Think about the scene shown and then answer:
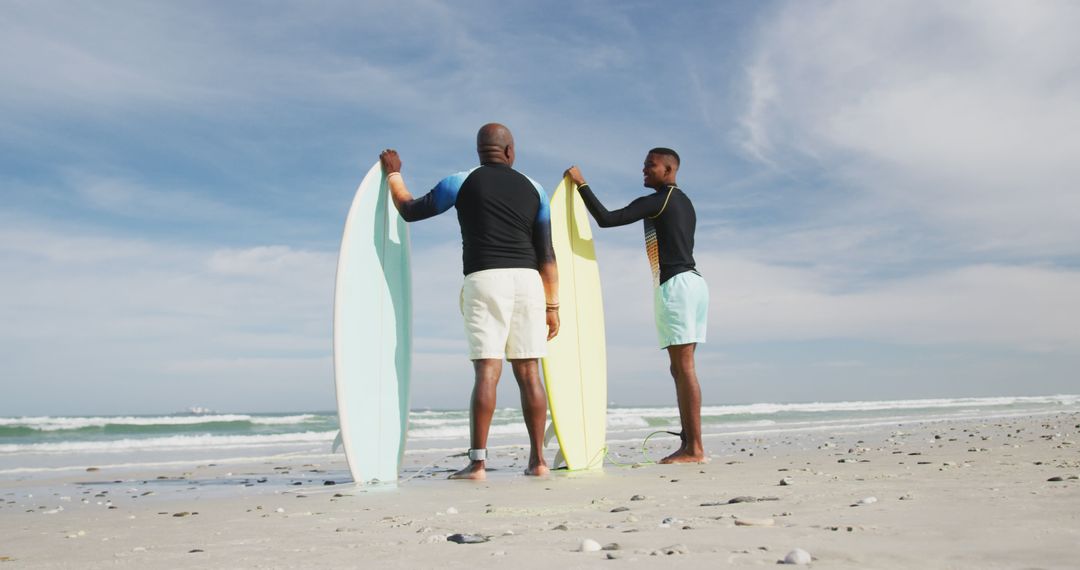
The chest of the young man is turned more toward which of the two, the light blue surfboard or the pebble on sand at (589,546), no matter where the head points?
the light blue surfboard

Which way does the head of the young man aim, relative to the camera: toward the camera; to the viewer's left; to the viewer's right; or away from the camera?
to the viewer's left

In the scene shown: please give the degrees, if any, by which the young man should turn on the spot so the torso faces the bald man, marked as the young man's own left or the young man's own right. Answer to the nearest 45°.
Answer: approximately 45° to the young man's own left

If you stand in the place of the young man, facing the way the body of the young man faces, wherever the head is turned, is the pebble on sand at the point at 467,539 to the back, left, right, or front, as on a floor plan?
left

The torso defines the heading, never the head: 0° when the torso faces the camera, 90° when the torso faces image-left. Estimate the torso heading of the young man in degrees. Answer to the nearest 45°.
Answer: approximately 90°

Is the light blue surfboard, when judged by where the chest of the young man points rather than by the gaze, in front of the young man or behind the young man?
in front

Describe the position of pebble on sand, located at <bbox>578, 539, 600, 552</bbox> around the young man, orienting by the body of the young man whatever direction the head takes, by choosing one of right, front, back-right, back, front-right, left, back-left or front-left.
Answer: left

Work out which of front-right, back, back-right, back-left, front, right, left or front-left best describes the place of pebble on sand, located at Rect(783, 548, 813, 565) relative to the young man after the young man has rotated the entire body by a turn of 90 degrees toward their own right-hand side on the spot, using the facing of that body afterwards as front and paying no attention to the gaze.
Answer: back

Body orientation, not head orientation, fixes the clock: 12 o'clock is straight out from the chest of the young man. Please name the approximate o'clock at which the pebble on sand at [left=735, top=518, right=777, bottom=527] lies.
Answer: The pebble on sand is roughly at 9 o'clock from the young man.
